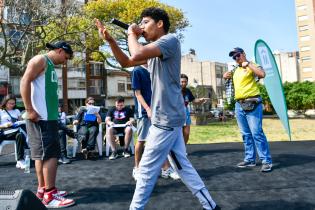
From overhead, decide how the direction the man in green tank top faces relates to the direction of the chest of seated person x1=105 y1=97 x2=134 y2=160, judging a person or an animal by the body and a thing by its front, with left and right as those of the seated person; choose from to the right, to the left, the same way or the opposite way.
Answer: to the left

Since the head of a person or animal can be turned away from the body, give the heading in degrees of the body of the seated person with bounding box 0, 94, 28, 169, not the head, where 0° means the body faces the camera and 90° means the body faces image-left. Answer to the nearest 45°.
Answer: approximately 315°

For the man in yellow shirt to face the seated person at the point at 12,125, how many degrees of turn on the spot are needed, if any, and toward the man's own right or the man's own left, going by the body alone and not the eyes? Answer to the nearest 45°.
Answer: approximately 45° to the man's own right

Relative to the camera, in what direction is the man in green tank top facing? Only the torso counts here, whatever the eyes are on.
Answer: to the viewer's right

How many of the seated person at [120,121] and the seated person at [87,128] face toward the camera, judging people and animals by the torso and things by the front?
2

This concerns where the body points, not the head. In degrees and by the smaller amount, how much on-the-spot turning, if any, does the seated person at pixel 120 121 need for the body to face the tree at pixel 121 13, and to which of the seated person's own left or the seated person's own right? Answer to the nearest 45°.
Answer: approximately 180°

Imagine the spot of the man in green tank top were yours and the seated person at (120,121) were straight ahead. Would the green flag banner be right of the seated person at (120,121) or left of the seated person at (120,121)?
right

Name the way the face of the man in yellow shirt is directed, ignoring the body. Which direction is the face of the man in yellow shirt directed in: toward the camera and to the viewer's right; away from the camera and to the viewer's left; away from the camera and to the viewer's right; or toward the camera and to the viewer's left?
toward the camera and to the viewer's left

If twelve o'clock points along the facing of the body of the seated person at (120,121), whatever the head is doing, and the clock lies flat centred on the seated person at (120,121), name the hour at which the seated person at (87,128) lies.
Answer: the seated person at (87,128) is roughly at 3 o'clock from the seated person at (120,121).

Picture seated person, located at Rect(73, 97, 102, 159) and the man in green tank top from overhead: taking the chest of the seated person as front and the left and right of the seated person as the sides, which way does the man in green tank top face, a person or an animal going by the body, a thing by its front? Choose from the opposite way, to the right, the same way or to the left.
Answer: to the left
